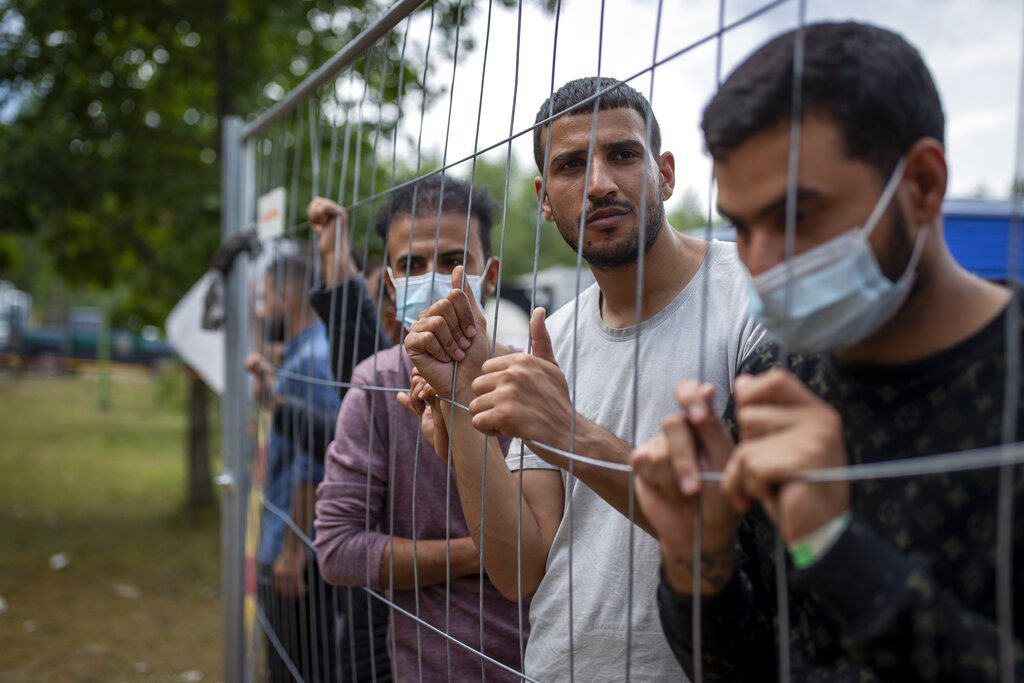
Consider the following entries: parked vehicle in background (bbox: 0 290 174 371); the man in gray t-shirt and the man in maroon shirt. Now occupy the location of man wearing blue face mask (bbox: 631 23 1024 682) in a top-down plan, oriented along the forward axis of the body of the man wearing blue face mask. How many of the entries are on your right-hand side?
3

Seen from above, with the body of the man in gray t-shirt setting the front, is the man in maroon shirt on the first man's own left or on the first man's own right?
on the first man's own right

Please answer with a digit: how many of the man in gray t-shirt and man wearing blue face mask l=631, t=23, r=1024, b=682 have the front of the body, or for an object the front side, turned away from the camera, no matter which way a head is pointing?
0

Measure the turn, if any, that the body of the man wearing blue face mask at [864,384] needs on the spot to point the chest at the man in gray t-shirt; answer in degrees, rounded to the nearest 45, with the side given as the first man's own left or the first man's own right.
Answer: approximately 90° to the first man's own right

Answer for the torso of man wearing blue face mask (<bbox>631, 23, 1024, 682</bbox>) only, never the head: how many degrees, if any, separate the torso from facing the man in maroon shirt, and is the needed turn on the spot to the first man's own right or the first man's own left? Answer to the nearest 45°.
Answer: approximately 90° to the first man's own right

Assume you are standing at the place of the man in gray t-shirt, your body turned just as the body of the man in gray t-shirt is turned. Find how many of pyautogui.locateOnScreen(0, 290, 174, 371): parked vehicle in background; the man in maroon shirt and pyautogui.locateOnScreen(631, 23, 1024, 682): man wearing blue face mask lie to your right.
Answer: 2

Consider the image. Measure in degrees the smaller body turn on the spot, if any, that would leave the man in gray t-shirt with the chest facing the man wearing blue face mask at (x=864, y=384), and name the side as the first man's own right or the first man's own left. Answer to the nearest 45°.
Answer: approximately 90° to the first man's own left

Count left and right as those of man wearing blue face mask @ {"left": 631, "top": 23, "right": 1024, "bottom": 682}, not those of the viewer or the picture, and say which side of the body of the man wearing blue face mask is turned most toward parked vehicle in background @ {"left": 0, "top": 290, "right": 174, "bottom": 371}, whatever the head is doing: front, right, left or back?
right

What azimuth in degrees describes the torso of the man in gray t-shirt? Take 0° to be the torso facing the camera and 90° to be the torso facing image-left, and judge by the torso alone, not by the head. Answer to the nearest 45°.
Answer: approximately 45°

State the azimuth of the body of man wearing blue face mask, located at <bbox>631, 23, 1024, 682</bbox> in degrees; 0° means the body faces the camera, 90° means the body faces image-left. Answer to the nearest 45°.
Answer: approximately 45°

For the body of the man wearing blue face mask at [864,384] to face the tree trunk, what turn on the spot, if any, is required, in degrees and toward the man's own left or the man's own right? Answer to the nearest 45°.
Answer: approximately 90° to the man's own right

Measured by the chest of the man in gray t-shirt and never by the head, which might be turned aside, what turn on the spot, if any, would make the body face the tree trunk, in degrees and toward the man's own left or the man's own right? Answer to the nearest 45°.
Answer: approximately 90° to the man's own right
